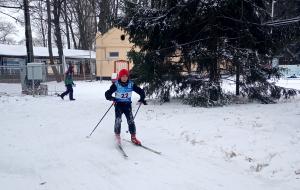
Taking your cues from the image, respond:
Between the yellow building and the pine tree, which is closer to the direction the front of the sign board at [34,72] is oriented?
the pine tree

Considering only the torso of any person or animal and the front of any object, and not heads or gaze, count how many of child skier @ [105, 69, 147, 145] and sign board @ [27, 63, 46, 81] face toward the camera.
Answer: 2

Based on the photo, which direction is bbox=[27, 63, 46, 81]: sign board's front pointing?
toward the camera

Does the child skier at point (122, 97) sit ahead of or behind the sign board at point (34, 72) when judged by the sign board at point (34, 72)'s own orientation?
ahead

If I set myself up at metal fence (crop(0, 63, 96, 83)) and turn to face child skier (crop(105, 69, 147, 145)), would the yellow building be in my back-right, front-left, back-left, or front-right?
back-left

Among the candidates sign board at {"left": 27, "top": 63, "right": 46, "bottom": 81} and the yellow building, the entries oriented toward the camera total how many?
2

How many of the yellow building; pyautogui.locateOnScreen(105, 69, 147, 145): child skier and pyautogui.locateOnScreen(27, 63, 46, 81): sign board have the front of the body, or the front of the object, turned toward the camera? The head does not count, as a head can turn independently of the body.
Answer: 3

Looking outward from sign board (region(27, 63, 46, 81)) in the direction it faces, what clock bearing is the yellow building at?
The yellow building is roughly at 7 o'clock from the sign board.

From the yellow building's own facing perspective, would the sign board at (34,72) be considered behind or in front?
in front

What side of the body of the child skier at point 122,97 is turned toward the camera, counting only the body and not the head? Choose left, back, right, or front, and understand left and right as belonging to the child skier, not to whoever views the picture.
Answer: front

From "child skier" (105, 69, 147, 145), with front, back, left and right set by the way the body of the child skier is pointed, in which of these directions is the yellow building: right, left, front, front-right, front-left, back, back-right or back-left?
back

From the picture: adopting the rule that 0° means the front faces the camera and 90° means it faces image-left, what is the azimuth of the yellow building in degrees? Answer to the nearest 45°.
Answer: approximately 0°
